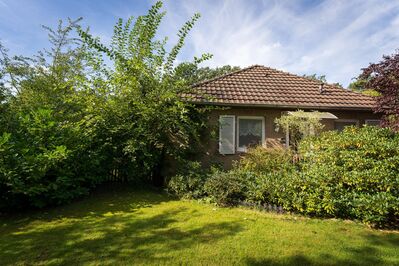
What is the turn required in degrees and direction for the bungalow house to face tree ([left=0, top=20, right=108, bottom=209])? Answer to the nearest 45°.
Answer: approximately 45° to its right

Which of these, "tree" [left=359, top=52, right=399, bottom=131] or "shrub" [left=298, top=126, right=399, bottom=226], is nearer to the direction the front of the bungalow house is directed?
the shrub

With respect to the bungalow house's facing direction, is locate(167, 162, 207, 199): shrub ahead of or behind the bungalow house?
ahead

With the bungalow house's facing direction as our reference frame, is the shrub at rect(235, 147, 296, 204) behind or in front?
in front

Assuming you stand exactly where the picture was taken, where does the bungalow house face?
facing the viewer

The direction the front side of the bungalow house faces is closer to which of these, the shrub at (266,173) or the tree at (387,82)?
the shrub

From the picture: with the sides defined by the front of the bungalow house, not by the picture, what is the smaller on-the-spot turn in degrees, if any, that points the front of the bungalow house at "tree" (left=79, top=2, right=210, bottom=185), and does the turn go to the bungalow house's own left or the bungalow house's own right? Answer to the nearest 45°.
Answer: approximately 45° to the bungalow house's own right

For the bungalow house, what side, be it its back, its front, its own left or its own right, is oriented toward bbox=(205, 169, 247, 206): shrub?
front
